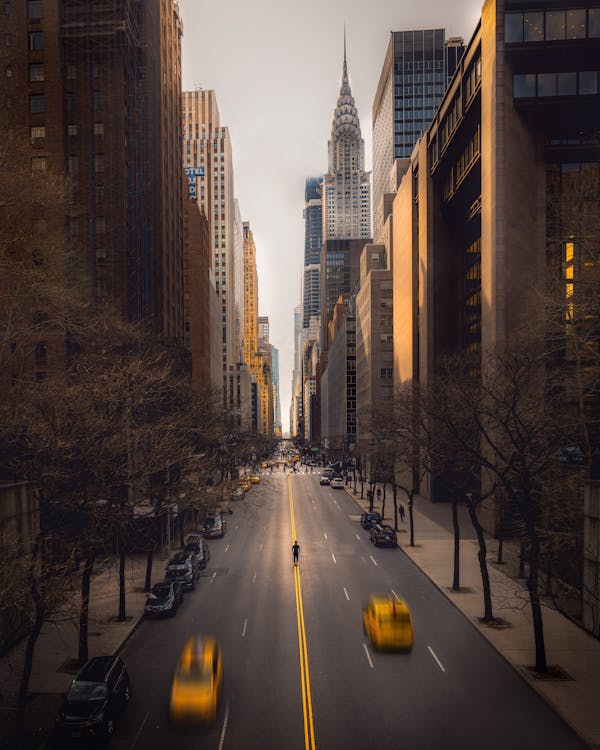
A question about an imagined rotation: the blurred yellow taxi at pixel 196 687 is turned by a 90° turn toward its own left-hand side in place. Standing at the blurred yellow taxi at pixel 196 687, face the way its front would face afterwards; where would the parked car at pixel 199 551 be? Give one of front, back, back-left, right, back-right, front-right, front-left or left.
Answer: left

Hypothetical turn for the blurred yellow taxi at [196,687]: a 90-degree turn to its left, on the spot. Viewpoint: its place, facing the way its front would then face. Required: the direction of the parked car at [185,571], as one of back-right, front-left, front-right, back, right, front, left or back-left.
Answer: left

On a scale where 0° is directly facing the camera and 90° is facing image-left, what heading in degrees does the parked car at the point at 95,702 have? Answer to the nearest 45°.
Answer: approximately 45°

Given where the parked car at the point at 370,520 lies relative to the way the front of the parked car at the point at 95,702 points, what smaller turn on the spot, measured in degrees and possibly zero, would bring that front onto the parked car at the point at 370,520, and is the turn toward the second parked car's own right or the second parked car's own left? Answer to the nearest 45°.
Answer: approximately 180°

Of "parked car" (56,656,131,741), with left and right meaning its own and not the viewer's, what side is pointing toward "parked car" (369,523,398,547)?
back

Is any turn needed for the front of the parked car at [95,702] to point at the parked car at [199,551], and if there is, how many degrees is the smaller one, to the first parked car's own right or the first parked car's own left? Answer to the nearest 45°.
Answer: approximately 135° to the first parked car's own right

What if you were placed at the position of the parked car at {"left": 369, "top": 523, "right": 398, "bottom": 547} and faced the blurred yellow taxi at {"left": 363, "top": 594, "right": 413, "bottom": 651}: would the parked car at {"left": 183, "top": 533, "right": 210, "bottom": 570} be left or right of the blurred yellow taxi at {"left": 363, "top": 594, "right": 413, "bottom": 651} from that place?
right

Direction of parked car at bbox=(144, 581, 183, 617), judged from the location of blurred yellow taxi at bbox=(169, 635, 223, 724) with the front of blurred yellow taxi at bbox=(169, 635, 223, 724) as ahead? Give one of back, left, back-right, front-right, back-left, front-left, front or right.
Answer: back
